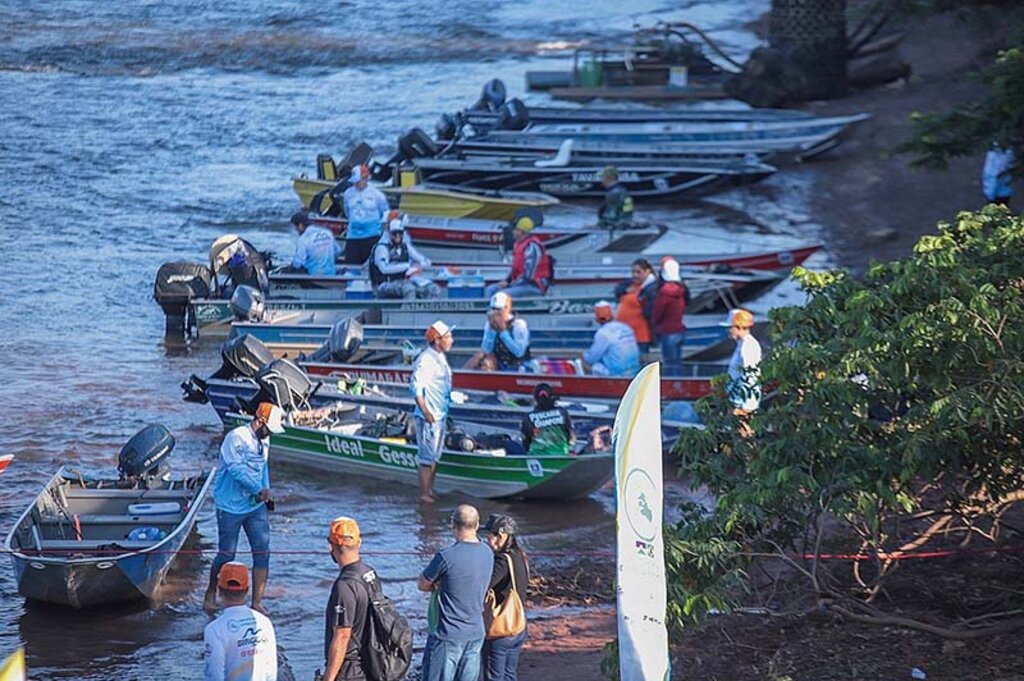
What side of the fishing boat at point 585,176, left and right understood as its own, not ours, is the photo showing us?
right

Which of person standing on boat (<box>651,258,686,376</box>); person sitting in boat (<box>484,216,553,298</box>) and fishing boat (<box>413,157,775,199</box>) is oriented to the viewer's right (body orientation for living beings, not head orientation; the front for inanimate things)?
the fishing boat

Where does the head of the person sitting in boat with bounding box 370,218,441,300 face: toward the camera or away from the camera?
toward the camera

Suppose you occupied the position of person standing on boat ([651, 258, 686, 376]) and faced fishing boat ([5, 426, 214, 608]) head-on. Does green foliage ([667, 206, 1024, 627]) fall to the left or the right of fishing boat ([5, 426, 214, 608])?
left

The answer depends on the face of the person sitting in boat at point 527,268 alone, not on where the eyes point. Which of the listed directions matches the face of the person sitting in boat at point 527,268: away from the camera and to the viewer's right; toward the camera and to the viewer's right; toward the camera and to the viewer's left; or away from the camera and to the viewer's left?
toward the camera and to the viewer's left

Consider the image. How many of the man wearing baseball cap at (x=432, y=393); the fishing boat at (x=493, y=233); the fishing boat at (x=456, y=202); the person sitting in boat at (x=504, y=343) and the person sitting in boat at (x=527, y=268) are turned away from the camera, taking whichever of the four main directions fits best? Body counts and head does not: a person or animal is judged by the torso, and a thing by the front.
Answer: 0

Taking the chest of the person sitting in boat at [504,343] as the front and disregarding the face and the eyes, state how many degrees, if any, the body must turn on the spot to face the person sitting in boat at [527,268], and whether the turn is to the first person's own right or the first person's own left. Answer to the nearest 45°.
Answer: approximately 135° to the first person's own right

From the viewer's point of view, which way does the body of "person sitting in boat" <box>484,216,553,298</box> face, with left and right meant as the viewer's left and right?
facing to the left of the viewer

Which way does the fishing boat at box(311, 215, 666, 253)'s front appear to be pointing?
to the viewer's right

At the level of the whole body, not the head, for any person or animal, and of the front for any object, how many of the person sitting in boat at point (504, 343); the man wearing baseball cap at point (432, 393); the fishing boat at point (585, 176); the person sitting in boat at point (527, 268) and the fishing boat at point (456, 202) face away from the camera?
0

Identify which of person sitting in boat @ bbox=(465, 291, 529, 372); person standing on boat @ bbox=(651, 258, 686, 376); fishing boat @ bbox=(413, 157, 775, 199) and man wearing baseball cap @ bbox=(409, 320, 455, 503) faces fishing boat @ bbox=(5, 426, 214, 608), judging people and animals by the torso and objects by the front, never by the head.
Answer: the person sitting in boat
